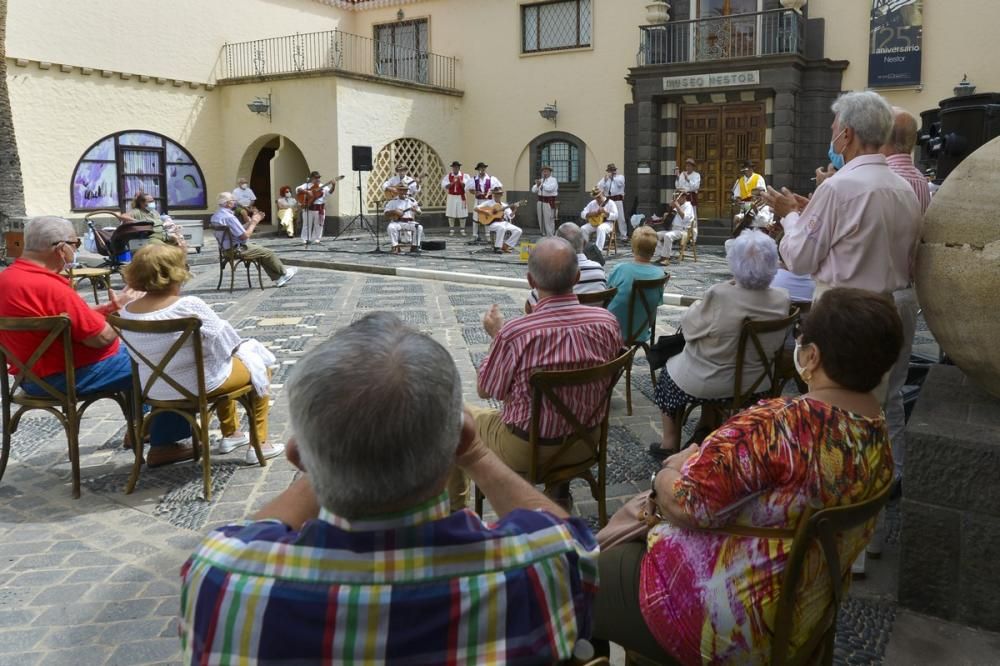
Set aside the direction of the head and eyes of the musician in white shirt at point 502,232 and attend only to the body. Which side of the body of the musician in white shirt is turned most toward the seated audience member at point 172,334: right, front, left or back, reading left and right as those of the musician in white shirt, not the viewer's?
front

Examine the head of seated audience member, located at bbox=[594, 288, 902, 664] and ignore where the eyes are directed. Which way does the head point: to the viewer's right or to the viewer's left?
to the viewer's left

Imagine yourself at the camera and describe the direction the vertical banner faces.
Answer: facing the viewer

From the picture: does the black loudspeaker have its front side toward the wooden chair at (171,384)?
yes

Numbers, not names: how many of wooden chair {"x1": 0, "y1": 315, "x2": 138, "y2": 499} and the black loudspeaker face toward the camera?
1

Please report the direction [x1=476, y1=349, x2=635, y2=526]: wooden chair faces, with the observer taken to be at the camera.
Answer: facing away from the viewer and to the left of the viewer

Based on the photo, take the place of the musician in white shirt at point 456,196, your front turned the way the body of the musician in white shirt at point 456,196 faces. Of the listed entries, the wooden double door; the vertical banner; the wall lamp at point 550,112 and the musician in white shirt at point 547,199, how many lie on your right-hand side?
0

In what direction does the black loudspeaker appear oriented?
toward the camera

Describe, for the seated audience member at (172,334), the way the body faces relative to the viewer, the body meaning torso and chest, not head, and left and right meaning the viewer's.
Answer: facing away from the viewer and to the right of the viewer

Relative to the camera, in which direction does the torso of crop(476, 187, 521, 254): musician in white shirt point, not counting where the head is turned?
toward the camera

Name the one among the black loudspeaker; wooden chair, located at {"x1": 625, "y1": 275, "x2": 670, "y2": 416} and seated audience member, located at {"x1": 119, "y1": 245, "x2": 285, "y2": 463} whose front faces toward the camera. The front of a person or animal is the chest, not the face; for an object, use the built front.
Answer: the black loudspeaker

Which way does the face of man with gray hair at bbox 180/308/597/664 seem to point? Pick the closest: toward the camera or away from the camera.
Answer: away from the camera

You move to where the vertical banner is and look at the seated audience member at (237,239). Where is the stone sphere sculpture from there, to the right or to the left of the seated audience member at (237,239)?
left

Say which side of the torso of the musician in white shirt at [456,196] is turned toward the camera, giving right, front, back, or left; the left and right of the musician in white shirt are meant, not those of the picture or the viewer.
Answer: front

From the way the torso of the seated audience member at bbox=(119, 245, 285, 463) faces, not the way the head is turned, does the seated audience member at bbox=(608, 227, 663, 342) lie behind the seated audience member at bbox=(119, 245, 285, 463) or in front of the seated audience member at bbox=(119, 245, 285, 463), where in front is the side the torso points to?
in front

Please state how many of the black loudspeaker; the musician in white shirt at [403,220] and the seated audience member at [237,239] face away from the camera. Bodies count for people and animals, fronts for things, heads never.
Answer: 0

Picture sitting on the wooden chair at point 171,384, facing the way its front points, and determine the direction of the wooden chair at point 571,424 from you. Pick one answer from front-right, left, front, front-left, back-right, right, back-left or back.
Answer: right

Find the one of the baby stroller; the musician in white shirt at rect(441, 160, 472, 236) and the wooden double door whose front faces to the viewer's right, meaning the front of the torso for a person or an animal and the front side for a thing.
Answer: the baby stroller

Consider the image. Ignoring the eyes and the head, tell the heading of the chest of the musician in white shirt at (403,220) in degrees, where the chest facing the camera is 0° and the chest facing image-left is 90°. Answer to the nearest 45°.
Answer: approximately 0°

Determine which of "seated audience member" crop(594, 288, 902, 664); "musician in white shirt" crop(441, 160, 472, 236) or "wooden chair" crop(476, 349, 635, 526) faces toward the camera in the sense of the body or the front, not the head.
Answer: the musician in white shirt

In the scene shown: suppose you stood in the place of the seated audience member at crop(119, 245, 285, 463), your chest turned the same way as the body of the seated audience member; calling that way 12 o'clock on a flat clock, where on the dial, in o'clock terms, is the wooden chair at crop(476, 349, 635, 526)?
The wooden chair is roughly at 3 o'clock from the seated audience member.

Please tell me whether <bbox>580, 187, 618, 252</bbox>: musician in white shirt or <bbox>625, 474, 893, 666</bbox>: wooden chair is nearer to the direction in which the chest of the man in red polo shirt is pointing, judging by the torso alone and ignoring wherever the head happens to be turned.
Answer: the musician in white shirt
